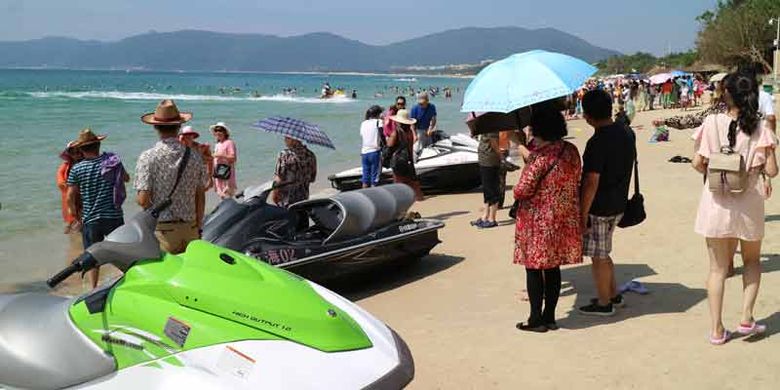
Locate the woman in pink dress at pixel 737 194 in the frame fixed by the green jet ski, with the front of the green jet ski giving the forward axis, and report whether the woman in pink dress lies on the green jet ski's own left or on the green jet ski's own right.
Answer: on the green jet ski's own left

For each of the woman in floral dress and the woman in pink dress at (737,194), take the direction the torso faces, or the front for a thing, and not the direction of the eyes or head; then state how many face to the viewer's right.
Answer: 0

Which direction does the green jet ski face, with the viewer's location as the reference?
facing the viewer and to the right of the viewer

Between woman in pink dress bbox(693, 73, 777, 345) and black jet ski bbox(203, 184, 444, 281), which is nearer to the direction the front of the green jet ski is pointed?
the woman in pink dress

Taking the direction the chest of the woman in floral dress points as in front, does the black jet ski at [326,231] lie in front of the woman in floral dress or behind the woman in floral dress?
in front

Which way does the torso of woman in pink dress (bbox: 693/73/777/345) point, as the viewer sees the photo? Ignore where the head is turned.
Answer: away from the camera

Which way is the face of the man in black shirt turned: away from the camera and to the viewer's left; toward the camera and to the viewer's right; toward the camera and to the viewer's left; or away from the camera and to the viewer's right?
away from the camera and to the viewer's left

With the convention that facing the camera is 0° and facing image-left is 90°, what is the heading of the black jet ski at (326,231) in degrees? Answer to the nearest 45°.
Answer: approximately 45°

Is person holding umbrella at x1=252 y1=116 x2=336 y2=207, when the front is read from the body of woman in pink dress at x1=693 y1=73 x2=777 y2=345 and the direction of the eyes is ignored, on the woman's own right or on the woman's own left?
on the woman's own left

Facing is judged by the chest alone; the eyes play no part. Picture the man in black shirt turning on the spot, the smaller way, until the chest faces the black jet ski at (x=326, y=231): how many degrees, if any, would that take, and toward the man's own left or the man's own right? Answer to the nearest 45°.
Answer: approximately 45° to the man's own left
